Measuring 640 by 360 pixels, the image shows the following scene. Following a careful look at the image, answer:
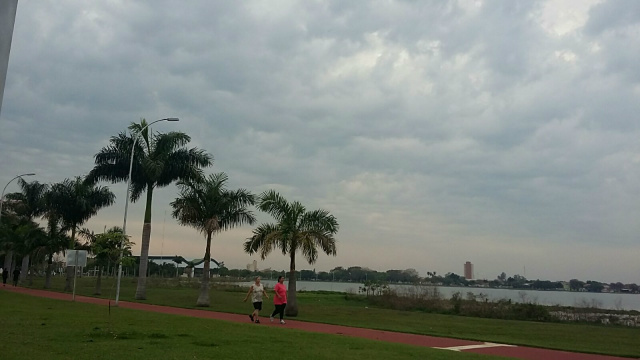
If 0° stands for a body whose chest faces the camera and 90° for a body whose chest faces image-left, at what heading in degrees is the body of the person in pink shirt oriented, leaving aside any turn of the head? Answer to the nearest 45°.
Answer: approximately 315°

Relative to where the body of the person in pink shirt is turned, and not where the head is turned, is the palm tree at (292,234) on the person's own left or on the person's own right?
on the person's own left

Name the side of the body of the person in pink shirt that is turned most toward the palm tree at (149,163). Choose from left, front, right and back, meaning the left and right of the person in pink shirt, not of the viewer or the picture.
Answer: back

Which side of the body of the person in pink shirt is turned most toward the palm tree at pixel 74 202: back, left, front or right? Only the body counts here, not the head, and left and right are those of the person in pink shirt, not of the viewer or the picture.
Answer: back

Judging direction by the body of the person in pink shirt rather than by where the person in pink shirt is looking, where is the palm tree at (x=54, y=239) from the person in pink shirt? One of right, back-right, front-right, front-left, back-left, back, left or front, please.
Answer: back

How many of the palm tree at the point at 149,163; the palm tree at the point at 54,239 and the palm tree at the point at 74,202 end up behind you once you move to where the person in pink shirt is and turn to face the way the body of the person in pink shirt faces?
3

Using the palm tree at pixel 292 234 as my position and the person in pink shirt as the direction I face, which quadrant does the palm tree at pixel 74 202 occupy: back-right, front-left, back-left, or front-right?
back-right

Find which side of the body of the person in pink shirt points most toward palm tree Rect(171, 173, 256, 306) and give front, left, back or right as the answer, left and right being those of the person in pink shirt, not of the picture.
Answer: back
